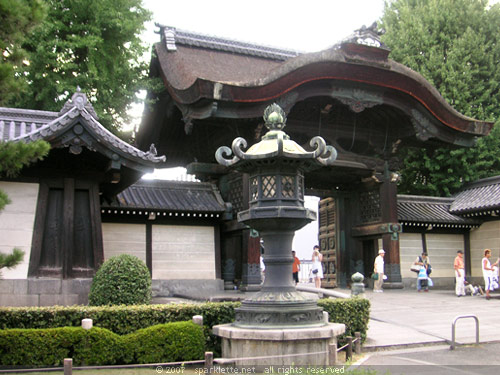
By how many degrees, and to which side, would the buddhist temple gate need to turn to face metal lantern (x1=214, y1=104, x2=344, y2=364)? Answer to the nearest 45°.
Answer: approximately 45° to its right

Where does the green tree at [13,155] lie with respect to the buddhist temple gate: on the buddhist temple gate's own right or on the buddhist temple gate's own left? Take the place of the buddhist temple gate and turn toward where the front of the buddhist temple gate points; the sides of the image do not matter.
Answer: on the buddhist temple gate's own right

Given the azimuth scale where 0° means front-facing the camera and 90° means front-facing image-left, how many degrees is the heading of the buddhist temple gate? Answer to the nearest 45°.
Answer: approximately 315°

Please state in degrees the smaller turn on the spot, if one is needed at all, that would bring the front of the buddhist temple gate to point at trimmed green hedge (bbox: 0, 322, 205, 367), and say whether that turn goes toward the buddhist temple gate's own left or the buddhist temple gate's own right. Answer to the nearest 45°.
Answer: approximately 45° to the buddhist temple gate's own right

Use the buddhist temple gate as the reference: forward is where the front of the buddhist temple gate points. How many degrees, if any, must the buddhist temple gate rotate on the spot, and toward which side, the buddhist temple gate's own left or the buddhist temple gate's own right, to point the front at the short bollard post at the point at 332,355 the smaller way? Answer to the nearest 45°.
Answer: approximately 45° to the buddhist temple gate's own right

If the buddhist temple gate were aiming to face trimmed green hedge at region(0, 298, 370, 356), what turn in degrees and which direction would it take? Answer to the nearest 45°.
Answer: approximately 45° to its right

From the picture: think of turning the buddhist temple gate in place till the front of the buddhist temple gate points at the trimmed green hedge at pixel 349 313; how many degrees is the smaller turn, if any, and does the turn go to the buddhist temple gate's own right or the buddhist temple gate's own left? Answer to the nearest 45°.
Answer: approximately 45° to the buddhist temple gate's own right
